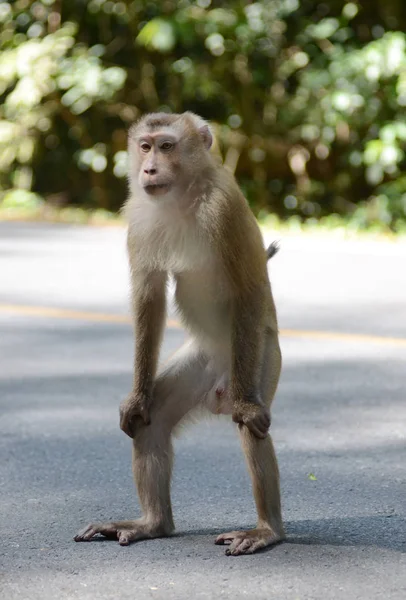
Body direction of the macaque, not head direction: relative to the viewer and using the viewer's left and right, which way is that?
facing the viewer and to the left of the viewer
